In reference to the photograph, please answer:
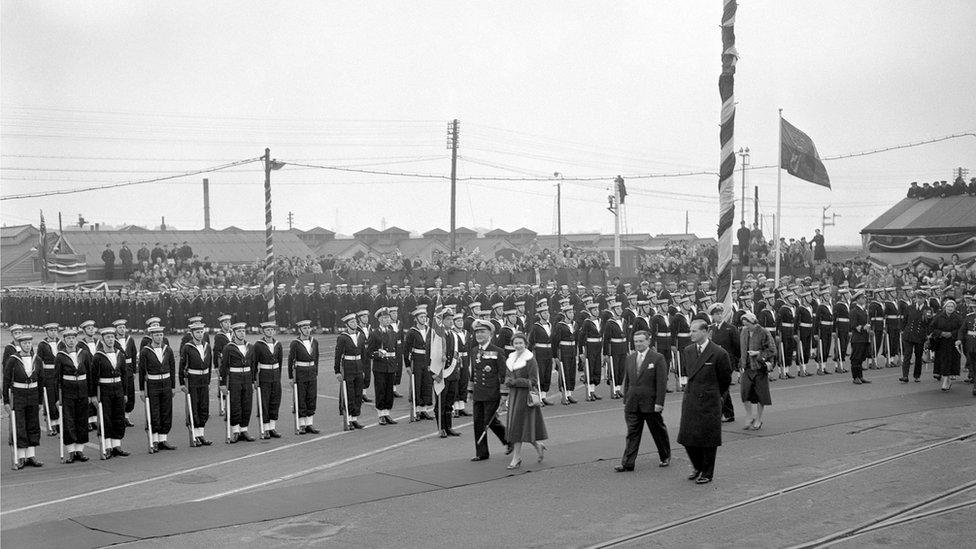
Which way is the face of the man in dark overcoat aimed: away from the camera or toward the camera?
toward the camera

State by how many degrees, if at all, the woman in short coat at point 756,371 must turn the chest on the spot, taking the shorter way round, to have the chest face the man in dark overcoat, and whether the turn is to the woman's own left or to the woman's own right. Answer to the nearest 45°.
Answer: approximately 45° to the woman's own left

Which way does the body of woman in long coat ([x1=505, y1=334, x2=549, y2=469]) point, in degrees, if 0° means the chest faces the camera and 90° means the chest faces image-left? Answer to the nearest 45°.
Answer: approximately 45°

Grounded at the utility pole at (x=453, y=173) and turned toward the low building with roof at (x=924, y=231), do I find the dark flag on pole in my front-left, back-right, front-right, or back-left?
front-right

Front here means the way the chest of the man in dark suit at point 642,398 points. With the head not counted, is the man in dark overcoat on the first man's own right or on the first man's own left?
on the first man's own left

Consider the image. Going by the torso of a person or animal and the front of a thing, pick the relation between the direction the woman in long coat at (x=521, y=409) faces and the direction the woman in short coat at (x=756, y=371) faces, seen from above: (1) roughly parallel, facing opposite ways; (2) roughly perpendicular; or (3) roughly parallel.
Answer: roughly parallel

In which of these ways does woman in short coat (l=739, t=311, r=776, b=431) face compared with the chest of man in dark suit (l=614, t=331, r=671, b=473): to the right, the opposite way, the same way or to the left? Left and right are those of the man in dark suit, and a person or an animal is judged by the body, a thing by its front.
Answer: the same way

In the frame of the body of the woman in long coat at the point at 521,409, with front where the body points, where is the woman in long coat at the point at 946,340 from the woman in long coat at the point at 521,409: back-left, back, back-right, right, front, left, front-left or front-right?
back

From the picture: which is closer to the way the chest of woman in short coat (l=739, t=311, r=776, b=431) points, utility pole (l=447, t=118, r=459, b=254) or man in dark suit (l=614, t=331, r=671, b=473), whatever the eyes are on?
the man in dark suit

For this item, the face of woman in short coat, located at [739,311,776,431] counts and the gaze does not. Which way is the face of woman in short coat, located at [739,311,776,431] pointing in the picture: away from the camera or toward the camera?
toward the camera

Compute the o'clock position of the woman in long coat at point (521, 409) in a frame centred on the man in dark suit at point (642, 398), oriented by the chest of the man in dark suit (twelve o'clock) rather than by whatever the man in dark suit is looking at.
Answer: The woman in long coat is roughly at 2 o'clock from the man in dark suit.

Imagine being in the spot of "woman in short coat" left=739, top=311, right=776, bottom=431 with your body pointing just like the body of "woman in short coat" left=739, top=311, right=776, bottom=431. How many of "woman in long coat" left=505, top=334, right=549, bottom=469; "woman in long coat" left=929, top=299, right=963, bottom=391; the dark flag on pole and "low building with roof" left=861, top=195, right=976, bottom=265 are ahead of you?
1

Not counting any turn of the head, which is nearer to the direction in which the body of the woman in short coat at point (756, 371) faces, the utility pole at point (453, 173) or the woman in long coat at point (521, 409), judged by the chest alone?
the woman in long coat
